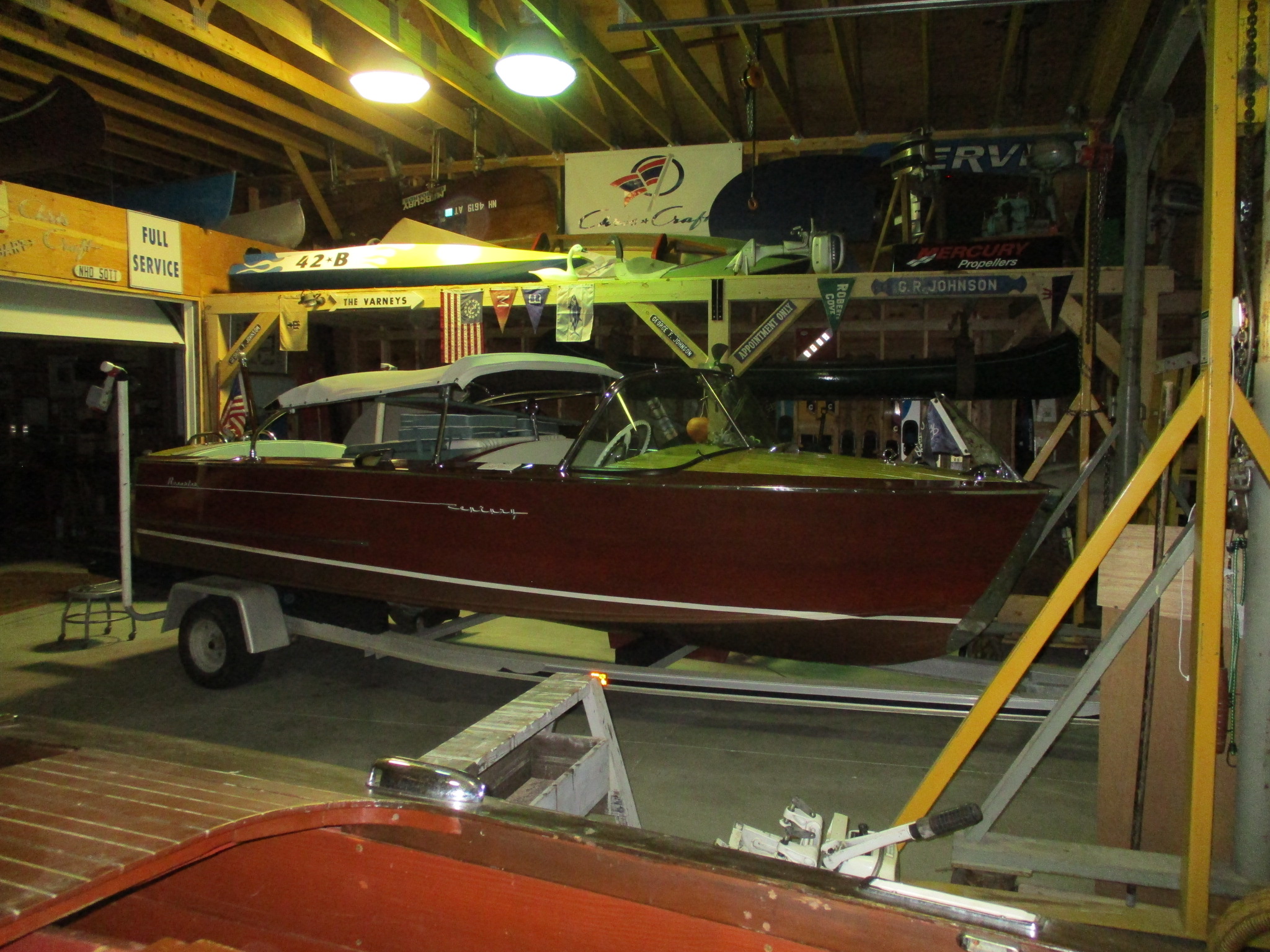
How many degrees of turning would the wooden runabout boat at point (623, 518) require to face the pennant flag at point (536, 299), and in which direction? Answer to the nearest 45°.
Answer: approximately 135° to its left

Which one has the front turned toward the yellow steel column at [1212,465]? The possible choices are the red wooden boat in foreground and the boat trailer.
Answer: the boat trailer

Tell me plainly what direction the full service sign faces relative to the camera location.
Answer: facing the viewer and to the right of the viewer

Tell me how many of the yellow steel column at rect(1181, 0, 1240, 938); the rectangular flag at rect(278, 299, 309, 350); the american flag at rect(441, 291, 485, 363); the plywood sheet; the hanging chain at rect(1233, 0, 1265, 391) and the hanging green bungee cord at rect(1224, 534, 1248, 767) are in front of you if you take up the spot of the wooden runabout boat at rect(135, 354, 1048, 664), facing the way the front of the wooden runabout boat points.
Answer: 4

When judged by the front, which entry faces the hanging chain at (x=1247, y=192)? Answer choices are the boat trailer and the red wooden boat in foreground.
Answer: the boat trailer

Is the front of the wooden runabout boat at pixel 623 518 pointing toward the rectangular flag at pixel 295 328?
no

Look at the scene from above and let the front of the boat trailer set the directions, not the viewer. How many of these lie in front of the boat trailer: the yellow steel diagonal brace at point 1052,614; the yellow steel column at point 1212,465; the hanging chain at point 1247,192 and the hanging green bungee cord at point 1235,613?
4

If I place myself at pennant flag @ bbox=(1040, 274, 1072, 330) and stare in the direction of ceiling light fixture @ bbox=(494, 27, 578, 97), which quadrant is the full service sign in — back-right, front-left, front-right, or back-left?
front-right

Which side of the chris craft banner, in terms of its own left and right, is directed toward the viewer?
front

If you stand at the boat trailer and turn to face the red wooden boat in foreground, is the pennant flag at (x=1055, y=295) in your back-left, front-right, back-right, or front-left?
back-left

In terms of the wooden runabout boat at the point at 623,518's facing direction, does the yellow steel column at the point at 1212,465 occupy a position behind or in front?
in front

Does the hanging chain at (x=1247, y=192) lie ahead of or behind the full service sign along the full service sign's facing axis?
ahead

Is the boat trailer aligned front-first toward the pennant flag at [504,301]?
no
